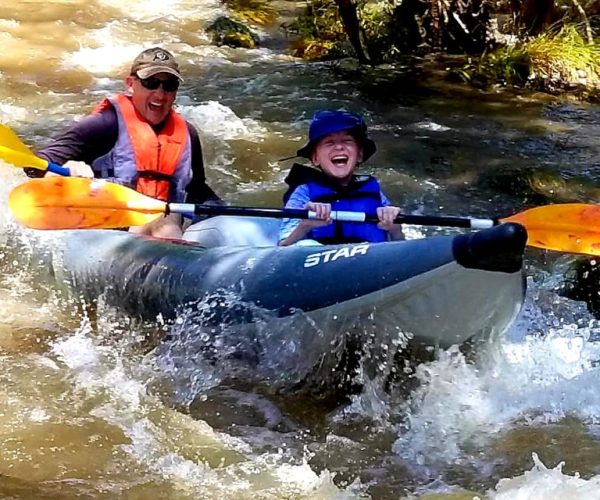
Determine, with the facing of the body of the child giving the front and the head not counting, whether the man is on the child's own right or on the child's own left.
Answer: on the child's own right

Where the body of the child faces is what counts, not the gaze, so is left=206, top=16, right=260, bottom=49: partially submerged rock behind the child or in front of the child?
behind

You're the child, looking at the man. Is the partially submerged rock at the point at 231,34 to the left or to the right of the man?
right

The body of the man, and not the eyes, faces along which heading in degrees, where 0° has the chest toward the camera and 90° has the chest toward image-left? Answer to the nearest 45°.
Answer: approximately 315°

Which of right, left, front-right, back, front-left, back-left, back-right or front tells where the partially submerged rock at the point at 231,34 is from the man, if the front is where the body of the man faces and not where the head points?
back-left

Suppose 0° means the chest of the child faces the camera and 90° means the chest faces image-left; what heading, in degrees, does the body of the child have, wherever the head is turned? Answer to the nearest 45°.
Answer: approximately 0°

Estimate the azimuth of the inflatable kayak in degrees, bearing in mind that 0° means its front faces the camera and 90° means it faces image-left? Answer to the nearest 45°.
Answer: approximately 315°

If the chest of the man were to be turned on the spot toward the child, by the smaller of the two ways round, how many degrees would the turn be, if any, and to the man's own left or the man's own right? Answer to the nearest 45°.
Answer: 0° — they already face them
